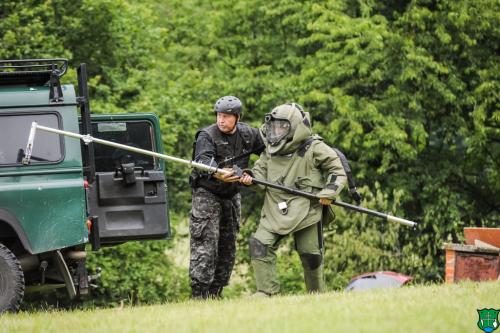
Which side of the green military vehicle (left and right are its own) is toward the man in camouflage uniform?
back

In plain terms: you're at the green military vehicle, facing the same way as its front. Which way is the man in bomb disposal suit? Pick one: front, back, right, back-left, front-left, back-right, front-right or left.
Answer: back

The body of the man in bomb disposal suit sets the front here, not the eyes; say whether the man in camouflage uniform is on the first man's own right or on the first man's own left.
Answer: on the first man's own right

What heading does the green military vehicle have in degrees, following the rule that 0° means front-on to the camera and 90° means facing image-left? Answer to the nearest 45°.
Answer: approximately 90°

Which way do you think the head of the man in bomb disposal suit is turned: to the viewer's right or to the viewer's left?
to the viewer's left

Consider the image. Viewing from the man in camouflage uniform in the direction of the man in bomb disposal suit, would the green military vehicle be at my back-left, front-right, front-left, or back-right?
back-right

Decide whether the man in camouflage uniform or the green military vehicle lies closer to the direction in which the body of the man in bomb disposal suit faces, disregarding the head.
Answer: the green military vehicle

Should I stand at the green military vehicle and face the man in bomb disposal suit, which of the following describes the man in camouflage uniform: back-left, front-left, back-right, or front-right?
front-left
